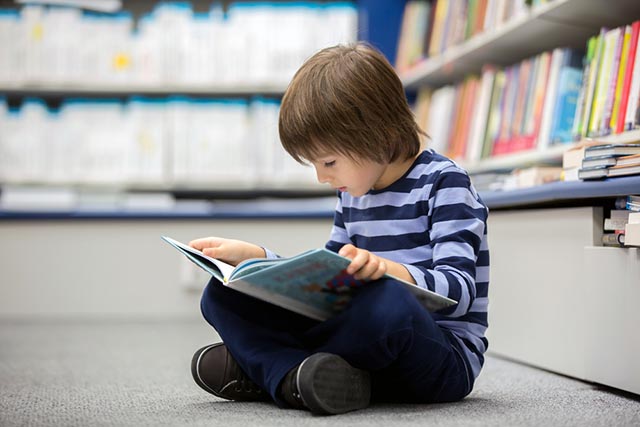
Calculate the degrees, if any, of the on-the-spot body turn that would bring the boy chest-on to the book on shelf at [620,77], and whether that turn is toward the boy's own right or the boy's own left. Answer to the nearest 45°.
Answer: approximately 180°

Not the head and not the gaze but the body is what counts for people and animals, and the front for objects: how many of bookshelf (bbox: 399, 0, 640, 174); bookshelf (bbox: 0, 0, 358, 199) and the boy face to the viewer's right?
0

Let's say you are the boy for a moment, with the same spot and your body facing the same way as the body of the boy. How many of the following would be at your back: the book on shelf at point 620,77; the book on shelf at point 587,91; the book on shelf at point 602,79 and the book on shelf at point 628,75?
4

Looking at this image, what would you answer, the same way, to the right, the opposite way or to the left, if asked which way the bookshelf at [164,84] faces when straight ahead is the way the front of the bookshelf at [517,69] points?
to the left

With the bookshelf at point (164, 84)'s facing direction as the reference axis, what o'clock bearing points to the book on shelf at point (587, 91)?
The book on shelf is roughly at 11 o'clock from the bookshelf.

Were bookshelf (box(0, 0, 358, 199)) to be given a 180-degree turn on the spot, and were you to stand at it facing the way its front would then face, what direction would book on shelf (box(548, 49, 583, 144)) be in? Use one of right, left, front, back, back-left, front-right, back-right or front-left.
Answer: back-right

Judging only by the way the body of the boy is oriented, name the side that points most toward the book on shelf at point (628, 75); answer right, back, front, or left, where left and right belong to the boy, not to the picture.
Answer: back

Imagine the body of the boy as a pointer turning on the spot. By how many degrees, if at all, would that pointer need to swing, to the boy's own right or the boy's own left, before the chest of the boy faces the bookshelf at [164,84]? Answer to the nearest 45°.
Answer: approximately 90° to the boy's own right

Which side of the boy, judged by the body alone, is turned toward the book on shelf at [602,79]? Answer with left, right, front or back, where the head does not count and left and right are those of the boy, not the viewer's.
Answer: back

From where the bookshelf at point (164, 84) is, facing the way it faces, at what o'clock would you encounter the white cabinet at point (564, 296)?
The white cabinet is roughly at 11 o'clock from the bookshelf.

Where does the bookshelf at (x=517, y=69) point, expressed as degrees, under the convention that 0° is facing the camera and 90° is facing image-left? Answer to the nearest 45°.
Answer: approximately 45°

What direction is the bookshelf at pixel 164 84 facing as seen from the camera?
toward the camera

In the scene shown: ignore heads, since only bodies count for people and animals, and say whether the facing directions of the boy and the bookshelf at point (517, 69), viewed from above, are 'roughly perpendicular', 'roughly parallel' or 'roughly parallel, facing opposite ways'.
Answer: roughly parallel

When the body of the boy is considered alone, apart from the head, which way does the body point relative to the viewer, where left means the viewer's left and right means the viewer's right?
facing the viewer and to the left of the viewer
